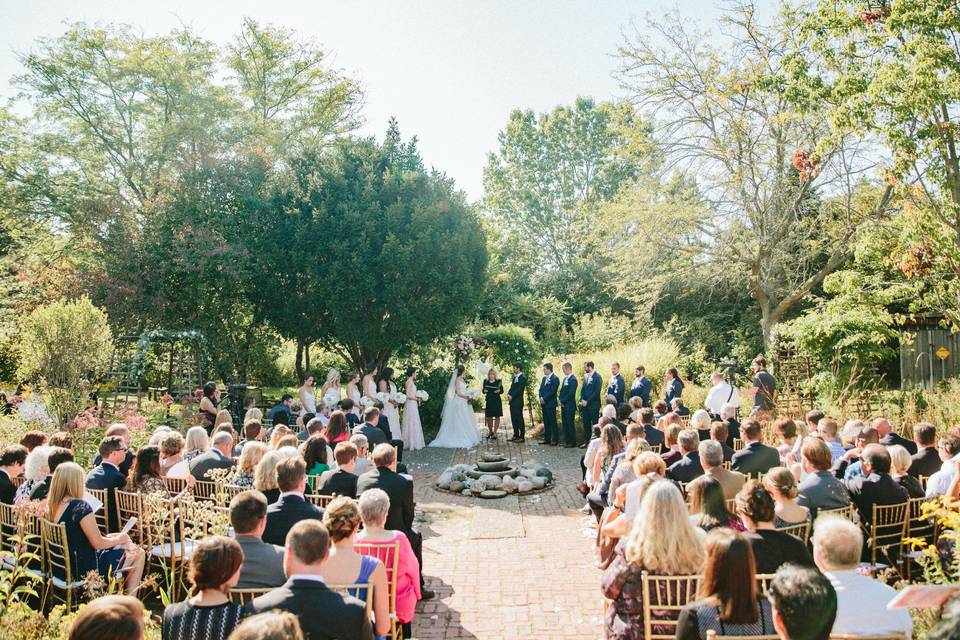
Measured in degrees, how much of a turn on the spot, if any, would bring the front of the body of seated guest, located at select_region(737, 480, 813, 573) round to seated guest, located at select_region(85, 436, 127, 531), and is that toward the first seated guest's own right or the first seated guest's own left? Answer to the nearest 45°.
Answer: approximately 45° to the first seated guest's own left

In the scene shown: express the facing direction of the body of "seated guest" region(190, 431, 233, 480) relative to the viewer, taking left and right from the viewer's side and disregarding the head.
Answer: facing away from the viewer and to the right of the viewer

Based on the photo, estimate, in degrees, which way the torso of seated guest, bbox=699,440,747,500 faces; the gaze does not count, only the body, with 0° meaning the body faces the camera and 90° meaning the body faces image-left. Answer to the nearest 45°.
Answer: approximately 135°

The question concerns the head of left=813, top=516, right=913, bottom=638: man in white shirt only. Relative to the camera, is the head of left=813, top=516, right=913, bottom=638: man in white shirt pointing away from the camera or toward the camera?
away from the camera

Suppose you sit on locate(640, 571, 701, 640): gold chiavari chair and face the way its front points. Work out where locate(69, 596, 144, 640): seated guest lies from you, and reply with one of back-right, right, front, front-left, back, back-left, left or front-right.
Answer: back-left

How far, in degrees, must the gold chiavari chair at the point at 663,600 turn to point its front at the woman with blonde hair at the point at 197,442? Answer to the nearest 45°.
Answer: approximately 45° to its left

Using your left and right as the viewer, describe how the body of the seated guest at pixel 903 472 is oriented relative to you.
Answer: facing away from the viewer and to the left of the viewer

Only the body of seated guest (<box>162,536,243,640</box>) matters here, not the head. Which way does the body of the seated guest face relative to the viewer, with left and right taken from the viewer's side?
facing away from the viewer and to the right of the viewer

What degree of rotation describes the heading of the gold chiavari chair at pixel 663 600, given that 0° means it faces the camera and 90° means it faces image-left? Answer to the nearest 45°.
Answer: approximately 180°

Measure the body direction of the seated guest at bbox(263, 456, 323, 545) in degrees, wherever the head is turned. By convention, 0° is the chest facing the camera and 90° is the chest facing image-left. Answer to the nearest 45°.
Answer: approximately 225°

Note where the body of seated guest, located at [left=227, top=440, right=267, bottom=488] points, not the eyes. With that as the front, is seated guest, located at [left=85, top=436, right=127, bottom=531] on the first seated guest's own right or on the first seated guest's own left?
on the first seated guest's own left

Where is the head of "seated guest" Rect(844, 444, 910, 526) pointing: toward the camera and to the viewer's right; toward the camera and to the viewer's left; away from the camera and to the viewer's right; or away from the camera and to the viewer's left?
away from the camera and to the viewer's left

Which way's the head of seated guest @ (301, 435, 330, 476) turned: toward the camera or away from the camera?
away from the camera

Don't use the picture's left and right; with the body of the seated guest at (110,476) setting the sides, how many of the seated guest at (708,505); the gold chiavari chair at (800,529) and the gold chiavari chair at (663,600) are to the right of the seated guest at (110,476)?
3

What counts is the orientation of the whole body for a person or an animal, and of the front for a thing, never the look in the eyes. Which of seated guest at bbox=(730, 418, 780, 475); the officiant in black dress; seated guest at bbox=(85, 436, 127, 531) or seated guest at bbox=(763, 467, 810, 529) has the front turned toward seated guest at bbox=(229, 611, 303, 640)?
the officiant in black dress

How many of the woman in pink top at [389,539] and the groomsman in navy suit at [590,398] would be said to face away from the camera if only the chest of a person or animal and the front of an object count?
1

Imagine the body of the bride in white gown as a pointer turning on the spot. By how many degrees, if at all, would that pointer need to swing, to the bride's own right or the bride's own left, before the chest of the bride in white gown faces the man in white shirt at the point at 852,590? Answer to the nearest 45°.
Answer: approximately 90° to the bride's own right

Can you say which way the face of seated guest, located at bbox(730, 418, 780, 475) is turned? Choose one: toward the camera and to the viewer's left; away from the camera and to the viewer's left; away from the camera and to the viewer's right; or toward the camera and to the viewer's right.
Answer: away from the camera and to the viewer's left

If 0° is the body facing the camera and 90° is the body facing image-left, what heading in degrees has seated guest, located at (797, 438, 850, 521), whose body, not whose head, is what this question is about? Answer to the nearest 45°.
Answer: approximately 135°
